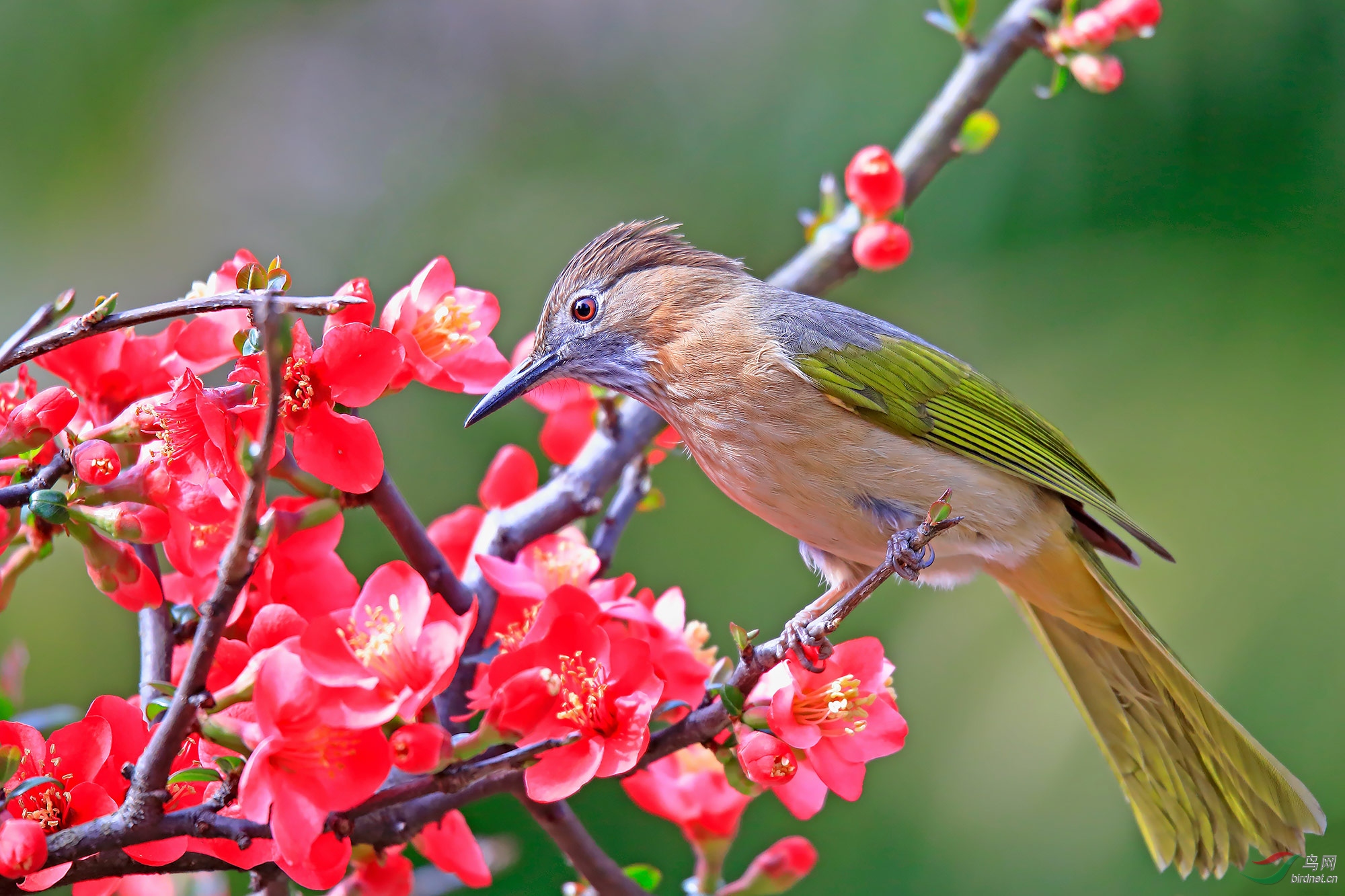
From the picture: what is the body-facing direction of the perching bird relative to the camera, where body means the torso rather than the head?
to the viewer's left

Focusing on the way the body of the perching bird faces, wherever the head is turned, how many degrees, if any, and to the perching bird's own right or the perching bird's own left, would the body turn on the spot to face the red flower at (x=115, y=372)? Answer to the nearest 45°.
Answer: approximately 45° to the perching bird's own left

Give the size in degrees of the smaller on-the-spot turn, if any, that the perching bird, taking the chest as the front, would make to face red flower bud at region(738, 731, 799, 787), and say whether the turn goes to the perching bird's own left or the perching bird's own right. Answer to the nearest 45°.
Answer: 0° — it already faces it
